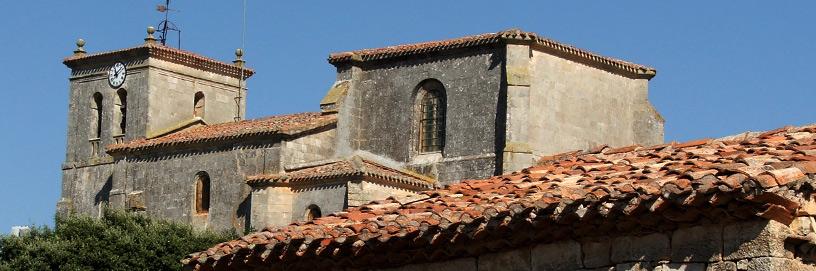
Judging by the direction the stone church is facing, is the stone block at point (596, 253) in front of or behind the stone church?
in front

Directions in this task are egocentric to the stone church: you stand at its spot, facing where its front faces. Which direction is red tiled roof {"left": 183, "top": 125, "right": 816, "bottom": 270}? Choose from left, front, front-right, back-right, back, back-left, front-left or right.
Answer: front-left

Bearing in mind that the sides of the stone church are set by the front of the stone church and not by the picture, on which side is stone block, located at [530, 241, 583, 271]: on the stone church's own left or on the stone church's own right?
on the stone church's own left

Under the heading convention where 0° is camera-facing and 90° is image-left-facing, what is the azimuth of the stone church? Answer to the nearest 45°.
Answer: approximately 135°
